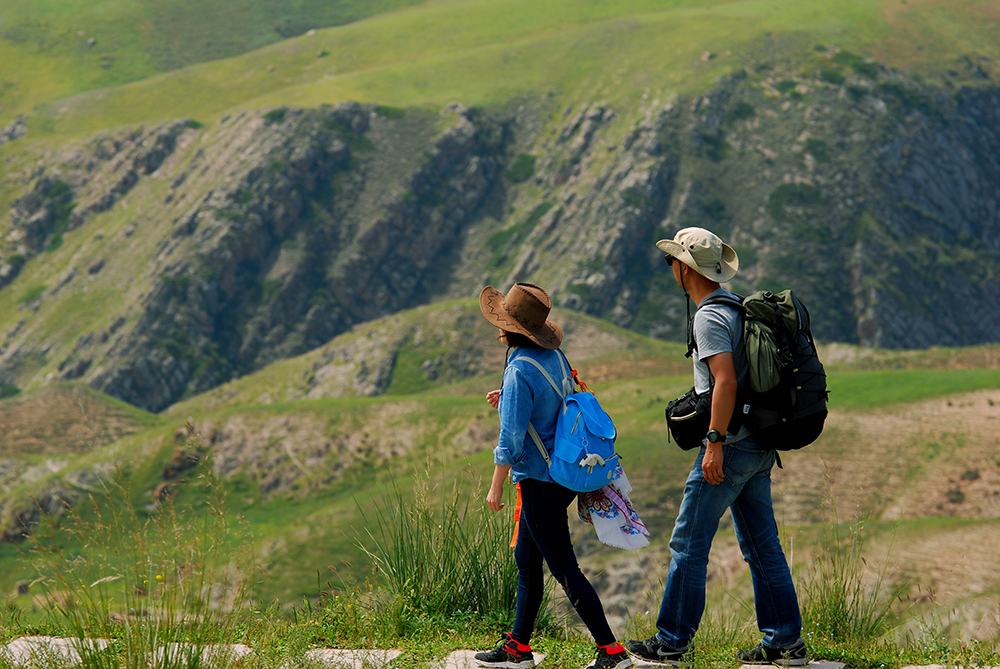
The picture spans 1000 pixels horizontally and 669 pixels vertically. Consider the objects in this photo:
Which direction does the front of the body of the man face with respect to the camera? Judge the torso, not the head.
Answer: to the viewer's left

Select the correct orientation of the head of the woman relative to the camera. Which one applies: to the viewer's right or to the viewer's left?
to the viewer's left

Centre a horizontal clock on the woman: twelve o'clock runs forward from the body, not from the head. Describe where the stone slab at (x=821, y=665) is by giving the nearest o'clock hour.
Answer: The stone slab is roughly at 6 o'clock from the woman.

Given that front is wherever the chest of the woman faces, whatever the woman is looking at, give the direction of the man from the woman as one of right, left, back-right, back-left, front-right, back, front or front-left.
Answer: back

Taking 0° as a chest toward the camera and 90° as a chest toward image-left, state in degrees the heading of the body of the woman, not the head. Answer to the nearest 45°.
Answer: approximately 90°
